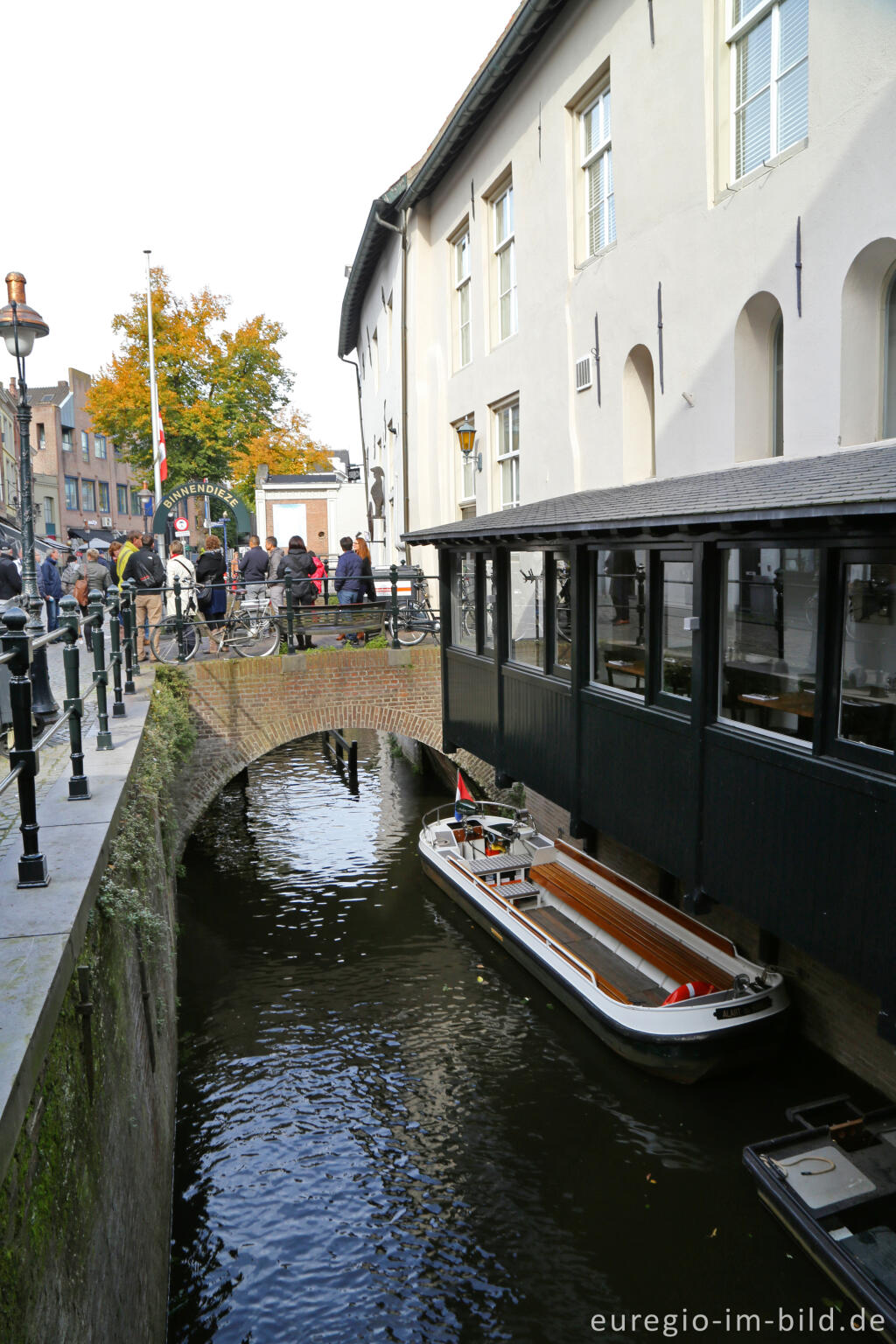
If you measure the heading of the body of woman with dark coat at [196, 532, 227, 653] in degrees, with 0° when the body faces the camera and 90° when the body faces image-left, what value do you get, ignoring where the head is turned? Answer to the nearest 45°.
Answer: approximately 180°

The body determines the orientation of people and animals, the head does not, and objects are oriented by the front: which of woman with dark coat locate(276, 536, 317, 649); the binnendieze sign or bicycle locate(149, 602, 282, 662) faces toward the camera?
the binnendieze sign

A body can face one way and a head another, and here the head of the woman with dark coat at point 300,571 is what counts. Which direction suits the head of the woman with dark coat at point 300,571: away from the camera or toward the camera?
away from the camera

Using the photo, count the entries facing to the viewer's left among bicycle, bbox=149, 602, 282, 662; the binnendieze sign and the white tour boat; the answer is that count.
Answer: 1

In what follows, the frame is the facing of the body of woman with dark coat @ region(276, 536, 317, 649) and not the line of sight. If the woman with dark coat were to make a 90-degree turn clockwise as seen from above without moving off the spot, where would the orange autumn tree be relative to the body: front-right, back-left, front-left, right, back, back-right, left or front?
left

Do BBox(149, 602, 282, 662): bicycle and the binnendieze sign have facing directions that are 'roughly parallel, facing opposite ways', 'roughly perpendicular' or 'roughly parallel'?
roughly perpendicular

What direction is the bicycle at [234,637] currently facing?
to the viewer's left

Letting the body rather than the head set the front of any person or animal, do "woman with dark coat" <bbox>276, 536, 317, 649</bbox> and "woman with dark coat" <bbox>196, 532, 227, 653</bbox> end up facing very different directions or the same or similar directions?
same or similar directions

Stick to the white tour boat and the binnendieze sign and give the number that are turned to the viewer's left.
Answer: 0

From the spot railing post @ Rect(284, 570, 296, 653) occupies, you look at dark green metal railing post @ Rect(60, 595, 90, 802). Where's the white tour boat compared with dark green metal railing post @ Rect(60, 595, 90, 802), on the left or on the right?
left

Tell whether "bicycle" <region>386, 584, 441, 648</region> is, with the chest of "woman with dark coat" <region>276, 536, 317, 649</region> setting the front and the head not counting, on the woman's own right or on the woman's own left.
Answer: on the woman's own right

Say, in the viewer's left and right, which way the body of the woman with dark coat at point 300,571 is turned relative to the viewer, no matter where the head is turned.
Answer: facing away from the viewer

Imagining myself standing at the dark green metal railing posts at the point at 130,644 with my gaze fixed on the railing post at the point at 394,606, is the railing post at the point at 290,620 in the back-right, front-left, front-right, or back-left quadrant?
front-left

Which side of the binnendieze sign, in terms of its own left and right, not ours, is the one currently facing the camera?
front

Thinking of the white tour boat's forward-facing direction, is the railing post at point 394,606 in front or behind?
behind
